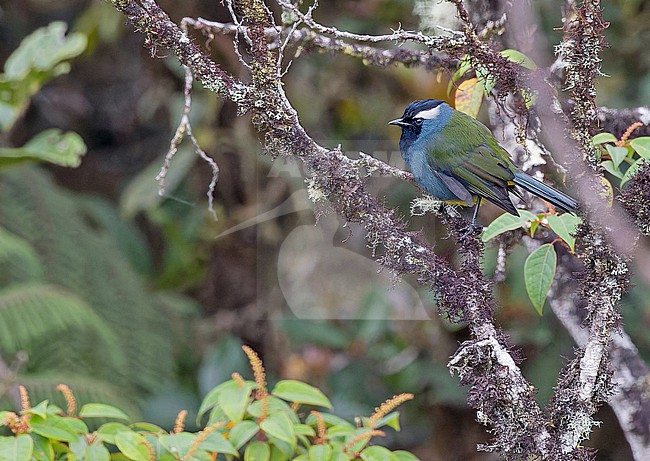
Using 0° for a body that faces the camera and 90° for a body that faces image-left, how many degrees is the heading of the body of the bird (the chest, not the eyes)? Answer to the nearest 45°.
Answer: approximately 90°

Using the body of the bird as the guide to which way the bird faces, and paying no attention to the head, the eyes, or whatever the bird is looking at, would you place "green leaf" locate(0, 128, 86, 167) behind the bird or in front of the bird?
in front
